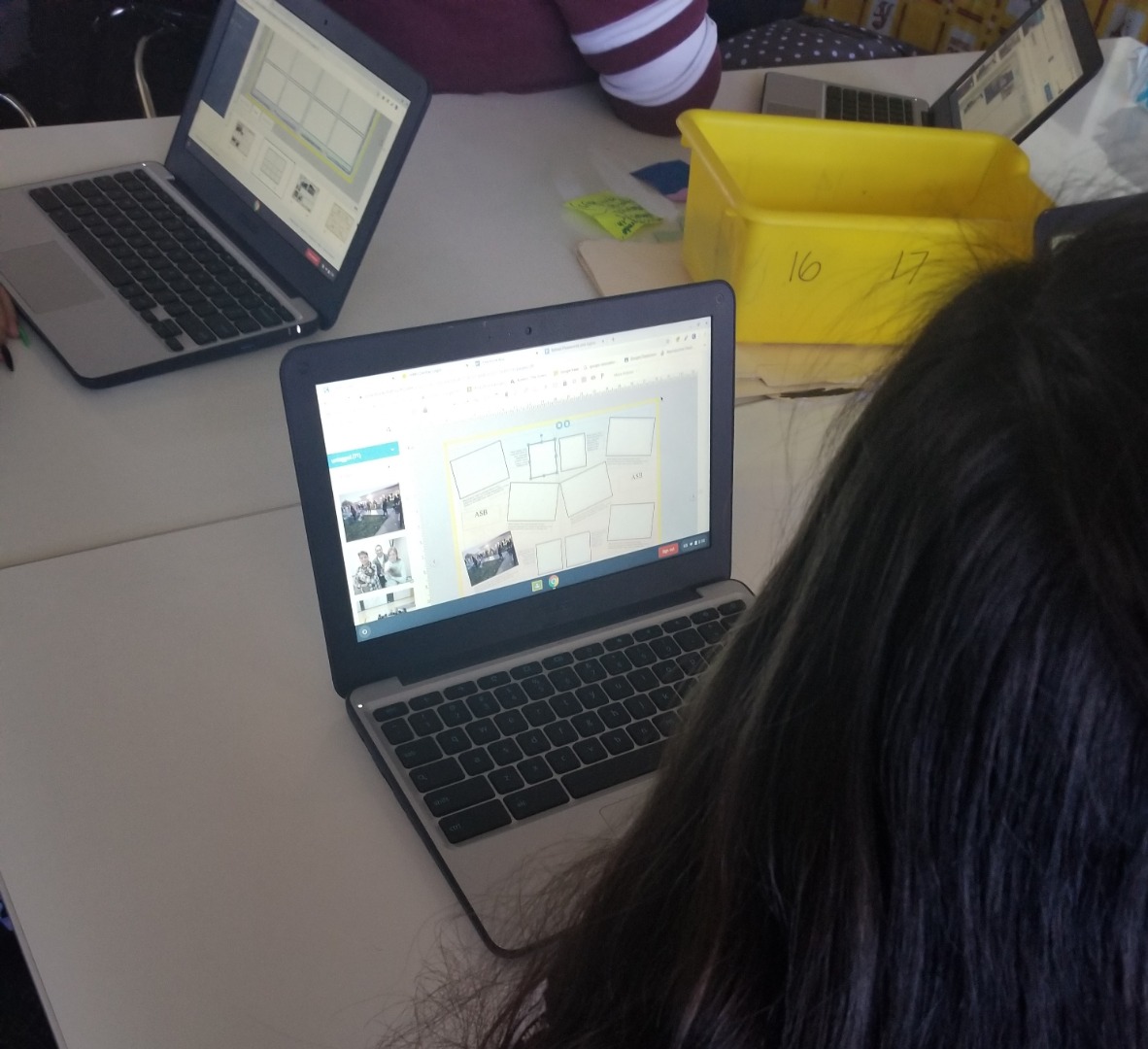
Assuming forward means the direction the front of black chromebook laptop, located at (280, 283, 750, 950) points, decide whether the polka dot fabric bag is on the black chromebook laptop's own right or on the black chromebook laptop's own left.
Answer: on the black chromebook laptop's own left

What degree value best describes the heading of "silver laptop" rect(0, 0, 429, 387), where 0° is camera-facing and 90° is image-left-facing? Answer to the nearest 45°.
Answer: approximately 45°

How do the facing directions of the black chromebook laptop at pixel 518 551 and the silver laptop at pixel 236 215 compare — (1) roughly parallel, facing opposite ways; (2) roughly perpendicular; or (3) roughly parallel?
roughly perpendicular

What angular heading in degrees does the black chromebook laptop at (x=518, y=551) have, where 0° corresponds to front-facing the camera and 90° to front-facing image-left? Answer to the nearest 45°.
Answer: approximately 315°

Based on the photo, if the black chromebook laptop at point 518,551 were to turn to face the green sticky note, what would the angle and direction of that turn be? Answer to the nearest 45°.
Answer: approximately 135° to its left

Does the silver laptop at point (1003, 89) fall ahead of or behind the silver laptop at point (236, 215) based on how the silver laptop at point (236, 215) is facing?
behind
